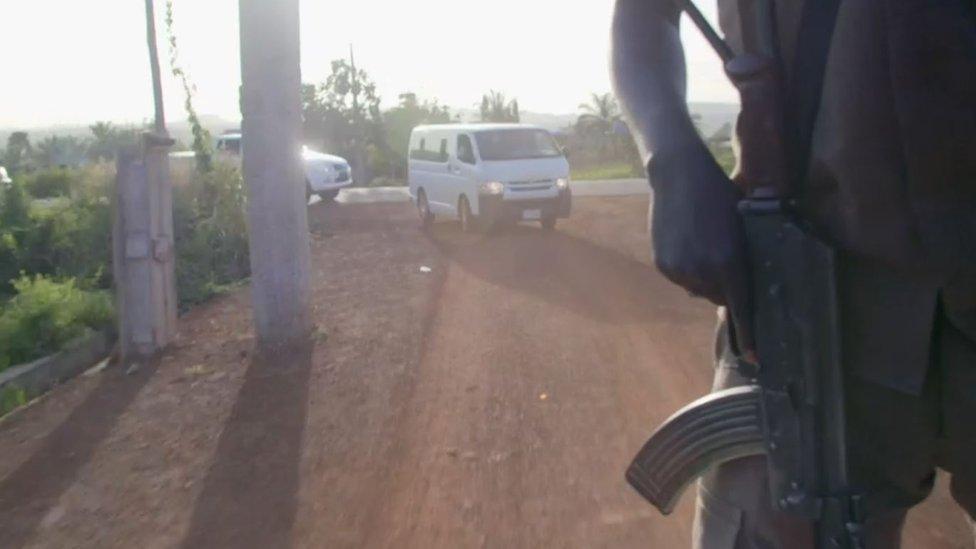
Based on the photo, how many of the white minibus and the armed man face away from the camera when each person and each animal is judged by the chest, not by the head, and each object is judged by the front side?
0

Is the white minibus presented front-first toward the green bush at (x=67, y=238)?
no

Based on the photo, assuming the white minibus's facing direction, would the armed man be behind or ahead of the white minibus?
ahead

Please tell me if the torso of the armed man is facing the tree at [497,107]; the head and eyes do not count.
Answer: no

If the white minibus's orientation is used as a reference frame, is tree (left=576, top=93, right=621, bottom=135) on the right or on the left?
on its left

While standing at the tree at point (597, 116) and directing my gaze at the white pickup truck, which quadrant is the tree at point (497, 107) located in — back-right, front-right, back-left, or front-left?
front-right

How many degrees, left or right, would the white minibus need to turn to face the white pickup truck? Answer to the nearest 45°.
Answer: approximately 180°

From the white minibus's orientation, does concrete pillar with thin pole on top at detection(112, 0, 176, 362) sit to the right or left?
on its right

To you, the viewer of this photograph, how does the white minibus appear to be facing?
facing the viewer and to the right of the viewer

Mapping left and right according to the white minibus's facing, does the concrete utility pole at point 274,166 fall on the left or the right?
on its right
